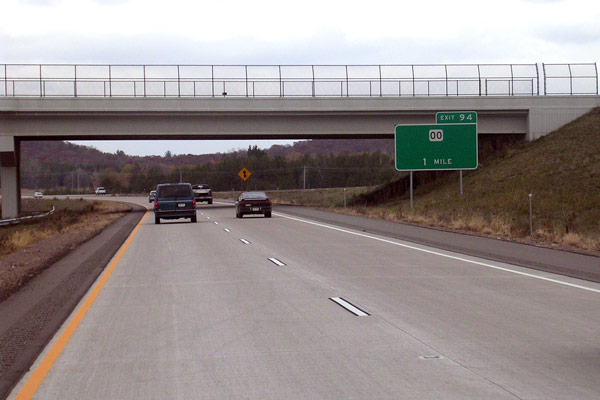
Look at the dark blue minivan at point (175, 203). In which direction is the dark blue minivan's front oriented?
away from the camera

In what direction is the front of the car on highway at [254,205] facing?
away from the camera

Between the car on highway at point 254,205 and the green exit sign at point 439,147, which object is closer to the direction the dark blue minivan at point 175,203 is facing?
the car on highway

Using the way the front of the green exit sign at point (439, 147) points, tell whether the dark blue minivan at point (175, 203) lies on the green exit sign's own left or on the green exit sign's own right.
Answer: on the green exit sign's own right

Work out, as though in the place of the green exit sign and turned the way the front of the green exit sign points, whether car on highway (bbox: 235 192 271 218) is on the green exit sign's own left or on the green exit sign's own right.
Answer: on the green exit sign's own right

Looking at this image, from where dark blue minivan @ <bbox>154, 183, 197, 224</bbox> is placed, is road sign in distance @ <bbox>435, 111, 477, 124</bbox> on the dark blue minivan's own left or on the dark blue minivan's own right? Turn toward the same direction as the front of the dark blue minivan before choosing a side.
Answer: on the dark blue minivan's own right

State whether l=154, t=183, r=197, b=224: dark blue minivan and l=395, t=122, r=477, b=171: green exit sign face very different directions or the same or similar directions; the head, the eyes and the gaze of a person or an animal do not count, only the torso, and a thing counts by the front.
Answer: very different directions

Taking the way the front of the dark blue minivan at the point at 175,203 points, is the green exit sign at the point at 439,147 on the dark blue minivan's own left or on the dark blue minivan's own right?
on the dark blue minivan's own right

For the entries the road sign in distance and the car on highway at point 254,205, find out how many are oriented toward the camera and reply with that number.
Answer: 1

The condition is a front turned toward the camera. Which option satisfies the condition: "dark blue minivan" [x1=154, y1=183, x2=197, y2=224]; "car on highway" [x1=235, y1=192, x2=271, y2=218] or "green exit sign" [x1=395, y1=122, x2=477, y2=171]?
the green exit sign

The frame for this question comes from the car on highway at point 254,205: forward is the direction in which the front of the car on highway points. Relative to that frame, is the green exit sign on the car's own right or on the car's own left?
on the car's own right

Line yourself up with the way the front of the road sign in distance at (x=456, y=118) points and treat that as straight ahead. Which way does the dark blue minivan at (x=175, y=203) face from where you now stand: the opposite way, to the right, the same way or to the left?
the opposite way

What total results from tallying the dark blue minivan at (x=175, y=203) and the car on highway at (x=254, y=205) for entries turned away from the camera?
2

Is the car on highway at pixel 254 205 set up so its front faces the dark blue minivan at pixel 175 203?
no

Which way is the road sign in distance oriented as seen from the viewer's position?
toward the camera

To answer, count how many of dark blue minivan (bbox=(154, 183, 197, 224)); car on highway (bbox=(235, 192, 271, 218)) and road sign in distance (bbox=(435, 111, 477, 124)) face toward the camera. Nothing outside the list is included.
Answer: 1

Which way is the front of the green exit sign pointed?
toward the camera
